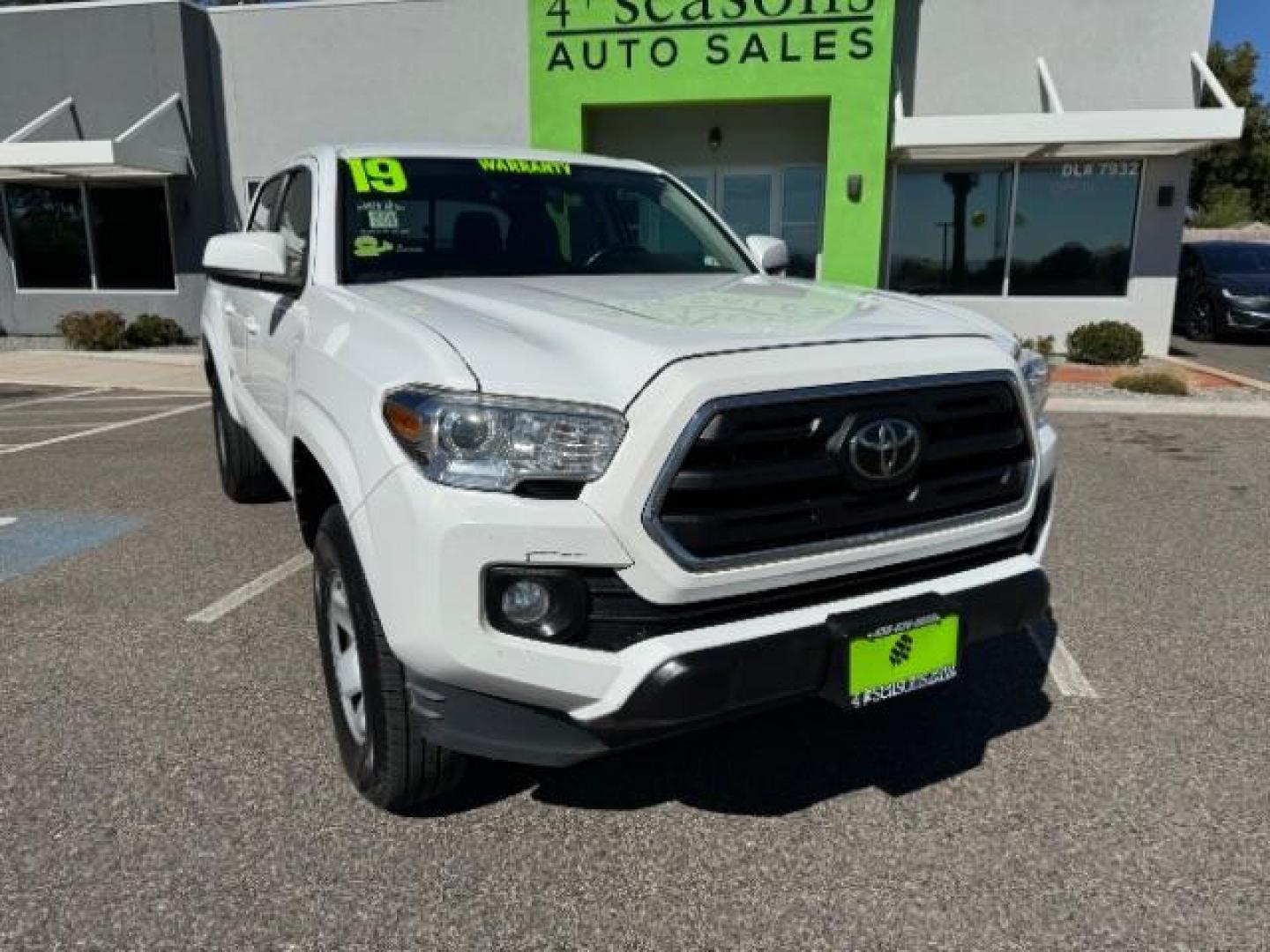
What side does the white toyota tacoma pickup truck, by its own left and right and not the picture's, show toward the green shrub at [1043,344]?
left

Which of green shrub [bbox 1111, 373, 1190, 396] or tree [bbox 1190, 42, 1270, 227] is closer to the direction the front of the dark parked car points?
the green shrub

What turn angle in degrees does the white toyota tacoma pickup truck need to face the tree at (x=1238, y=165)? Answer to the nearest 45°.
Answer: approximately 90° to its left

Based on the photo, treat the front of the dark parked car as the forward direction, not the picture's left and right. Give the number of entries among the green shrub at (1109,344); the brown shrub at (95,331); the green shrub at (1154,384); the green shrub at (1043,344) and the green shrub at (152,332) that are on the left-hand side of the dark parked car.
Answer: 0

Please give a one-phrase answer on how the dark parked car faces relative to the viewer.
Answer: facing the viewer and to the right of the viewer

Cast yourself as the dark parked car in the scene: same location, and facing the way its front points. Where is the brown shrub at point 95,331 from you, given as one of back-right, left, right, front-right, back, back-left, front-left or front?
right

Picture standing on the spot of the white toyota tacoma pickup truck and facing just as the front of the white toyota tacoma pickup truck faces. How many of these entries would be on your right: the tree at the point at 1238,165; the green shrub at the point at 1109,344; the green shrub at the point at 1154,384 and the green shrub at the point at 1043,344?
0

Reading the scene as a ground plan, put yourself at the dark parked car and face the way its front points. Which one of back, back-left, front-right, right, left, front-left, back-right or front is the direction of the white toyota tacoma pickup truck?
front-right

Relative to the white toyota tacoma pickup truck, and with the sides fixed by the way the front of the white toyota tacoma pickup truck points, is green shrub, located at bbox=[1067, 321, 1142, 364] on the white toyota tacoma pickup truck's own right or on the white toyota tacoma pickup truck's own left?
on the white toyota tacoma pickup truck's own left

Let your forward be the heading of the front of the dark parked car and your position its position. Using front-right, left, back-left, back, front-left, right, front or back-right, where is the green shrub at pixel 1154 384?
front-right

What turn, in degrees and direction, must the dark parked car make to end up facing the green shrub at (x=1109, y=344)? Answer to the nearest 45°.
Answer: approximately 45° to its right

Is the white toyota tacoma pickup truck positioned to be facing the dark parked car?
no

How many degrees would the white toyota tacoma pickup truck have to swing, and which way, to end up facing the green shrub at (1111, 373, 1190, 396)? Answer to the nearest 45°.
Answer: approximately 90° to its left

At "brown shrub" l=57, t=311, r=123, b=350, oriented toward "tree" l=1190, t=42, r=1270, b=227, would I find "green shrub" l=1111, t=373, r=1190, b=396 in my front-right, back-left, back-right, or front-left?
front-right

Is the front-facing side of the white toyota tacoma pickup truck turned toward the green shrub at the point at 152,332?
no

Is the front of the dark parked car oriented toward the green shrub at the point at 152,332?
no

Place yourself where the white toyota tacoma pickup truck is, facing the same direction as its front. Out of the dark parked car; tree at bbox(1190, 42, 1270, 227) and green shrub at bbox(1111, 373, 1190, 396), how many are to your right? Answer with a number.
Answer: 0

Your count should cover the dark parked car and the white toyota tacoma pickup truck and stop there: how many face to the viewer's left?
0
